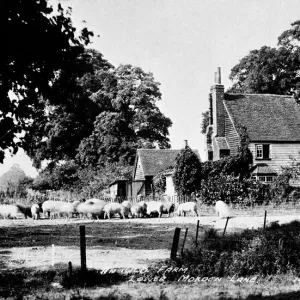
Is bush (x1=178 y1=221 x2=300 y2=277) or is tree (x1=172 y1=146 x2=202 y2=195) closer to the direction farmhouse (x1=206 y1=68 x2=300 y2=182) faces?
the bush

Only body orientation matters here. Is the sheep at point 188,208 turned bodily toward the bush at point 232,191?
no

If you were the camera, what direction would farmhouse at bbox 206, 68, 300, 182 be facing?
facing the viewer and to the right of the viewer

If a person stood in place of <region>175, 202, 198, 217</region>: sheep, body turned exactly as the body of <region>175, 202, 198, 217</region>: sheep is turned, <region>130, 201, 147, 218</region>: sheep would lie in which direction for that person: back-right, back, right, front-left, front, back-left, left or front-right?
front

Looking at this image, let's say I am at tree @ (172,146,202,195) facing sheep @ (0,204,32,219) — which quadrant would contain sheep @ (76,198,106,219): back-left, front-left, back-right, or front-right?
front-left

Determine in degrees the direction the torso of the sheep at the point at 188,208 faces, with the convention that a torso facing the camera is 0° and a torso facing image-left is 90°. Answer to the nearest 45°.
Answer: approximately 90°
